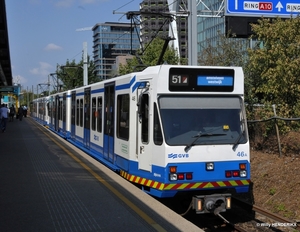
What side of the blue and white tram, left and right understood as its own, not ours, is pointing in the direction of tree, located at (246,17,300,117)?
left

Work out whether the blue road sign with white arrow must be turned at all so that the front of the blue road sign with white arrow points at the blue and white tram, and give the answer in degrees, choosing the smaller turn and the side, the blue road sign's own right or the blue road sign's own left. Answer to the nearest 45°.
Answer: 0° — it already faces it

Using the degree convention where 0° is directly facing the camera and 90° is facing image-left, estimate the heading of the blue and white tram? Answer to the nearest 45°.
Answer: approximately 315°

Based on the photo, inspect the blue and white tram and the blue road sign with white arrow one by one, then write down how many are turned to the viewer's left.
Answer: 0

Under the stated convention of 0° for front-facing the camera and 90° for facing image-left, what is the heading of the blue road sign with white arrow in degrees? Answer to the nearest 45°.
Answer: approximately 0°

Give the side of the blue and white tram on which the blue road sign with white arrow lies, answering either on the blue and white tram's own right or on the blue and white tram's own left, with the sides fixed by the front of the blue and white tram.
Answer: on the blue and white tram's own left

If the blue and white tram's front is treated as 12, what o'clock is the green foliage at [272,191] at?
The green foliage is roughly at 11 o'clock from the blue and white tram.
